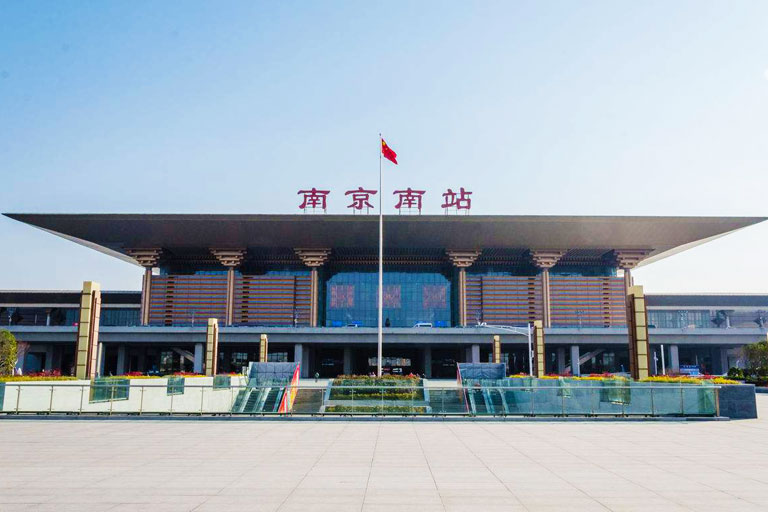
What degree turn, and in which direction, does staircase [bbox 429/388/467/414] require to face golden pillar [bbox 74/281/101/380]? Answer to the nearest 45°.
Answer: approximately 90° to its right

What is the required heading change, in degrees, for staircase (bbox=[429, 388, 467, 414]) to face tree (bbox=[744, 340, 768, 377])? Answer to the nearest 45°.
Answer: approximately 135° to its left

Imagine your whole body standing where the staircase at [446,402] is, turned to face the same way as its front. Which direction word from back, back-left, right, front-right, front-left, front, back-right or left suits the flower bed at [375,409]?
right

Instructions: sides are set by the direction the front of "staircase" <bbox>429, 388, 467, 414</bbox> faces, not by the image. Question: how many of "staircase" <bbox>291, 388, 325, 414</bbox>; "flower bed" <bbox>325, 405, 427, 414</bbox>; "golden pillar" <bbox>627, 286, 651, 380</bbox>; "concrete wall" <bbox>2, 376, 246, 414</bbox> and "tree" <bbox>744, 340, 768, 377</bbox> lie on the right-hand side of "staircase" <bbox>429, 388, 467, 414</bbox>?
3

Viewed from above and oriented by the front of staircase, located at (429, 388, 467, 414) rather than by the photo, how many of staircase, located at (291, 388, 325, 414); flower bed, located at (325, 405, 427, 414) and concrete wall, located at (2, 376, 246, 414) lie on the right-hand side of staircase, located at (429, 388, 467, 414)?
3

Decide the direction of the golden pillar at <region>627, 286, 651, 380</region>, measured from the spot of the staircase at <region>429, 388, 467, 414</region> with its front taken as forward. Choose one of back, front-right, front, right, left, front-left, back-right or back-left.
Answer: back-left

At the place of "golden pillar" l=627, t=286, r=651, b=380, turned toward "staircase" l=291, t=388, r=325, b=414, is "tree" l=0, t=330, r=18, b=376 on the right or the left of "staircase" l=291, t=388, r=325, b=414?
right

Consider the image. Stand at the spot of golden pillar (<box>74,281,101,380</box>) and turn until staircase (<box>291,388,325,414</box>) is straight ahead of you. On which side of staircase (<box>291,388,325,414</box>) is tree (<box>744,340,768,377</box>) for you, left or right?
left

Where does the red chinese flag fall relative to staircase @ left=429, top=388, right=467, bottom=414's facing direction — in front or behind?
behind

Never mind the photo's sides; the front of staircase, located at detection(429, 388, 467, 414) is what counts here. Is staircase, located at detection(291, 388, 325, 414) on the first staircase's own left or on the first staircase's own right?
on the first staircase's own right

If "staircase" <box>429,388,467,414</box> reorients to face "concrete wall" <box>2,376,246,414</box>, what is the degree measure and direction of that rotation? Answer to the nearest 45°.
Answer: approximately 90° to its right

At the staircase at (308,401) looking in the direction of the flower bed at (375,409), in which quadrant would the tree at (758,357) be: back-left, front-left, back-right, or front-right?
front-left
